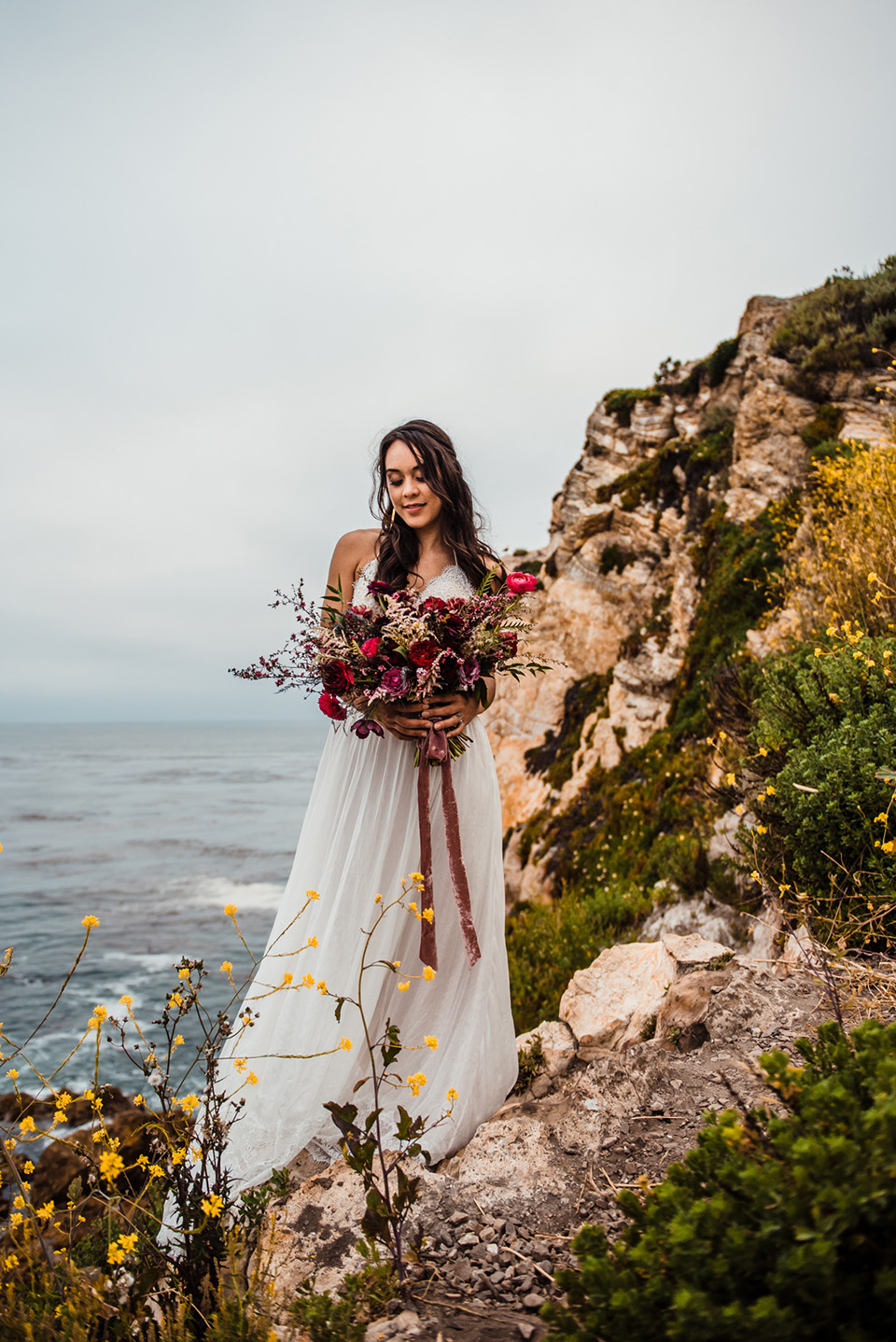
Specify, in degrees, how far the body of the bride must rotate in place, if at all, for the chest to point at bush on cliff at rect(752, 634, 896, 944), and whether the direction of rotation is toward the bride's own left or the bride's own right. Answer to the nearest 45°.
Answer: approximately 90° to the bride's own left

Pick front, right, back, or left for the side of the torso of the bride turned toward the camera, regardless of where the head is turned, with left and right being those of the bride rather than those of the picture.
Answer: front

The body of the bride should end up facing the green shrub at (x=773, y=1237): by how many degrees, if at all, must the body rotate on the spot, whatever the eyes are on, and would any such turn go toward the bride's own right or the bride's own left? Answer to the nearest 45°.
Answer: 0° — they already face it

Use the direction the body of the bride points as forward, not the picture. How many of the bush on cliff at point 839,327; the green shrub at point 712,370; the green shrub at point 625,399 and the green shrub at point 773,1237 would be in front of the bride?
1

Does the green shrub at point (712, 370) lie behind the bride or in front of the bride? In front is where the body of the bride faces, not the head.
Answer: behind

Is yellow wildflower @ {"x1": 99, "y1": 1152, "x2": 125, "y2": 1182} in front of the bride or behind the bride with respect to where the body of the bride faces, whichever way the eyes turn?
in front
